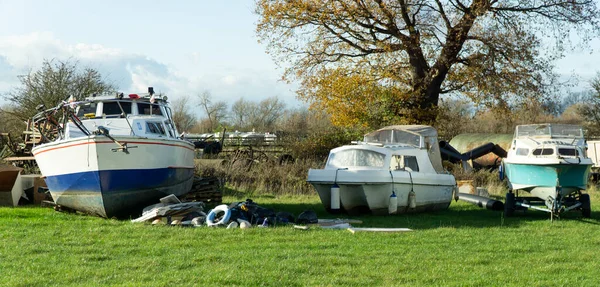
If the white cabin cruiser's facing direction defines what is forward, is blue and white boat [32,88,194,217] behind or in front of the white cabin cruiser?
in front

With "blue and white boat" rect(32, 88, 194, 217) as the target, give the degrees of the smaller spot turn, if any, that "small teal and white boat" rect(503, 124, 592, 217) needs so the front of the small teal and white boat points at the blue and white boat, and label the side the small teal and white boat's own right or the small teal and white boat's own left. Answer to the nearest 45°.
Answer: approximately 45° to the small teal and white boat's own right

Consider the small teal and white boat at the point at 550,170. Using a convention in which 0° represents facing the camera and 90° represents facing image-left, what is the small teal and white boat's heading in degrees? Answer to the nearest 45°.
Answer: approximately 0°

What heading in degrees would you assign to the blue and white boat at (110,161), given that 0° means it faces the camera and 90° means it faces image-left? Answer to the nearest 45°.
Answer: approximately 45°

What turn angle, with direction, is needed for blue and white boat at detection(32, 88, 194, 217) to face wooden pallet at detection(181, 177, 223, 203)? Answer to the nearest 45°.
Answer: approximately 180°

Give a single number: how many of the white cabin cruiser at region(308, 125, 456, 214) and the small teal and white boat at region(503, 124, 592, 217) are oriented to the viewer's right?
0

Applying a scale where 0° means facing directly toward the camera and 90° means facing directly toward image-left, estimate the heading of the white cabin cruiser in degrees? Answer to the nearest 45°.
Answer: approximately 45°
